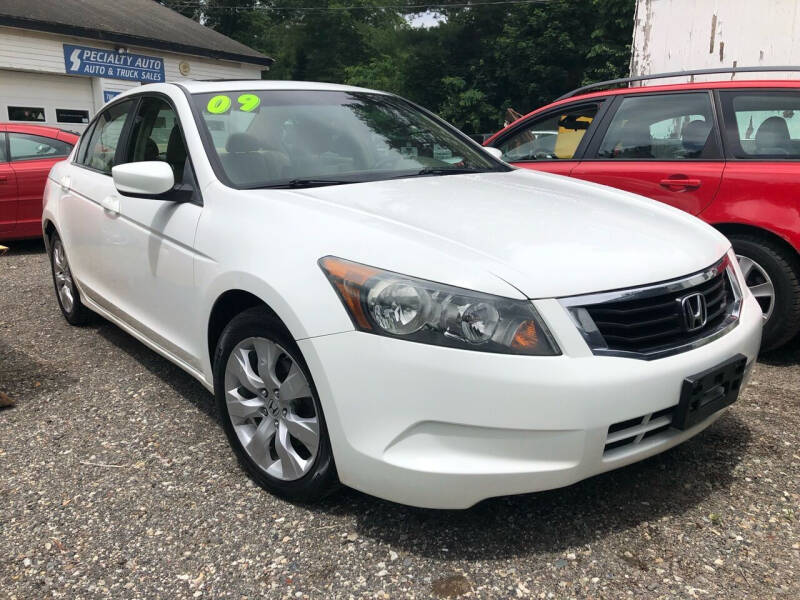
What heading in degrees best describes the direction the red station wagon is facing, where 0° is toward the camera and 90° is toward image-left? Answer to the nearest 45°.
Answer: approximately 90°

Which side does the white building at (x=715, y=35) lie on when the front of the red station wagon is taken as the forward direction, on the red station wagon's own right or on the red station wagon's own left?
on the red station wagon's own right

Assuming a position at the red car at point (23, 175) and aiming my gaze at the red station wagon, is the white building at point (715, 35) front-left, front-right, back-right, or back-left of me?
front-left

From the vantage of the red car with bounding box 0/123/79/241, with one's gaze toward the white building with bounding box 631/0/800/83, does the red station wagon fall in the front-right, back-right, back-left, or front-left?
front-right

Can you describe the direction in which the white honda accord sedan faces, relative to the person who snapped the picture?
facing the viewer and to the right of the viewer
